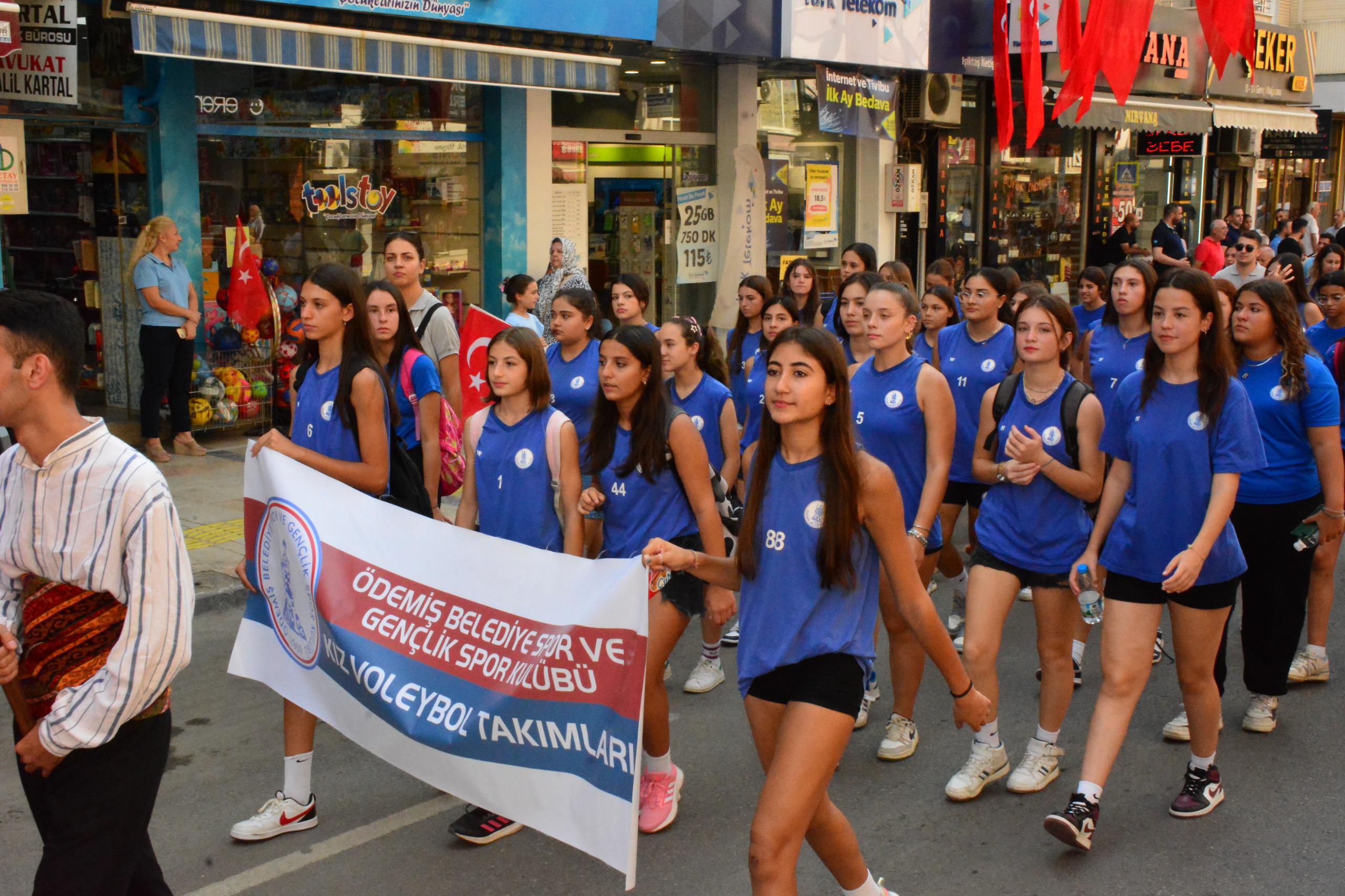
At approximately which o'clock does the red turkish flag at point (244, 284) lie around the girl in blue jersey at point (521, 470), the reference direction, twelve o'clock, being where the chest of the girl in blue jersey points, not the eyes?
The red turkish flag is roughly at 4 o'clock from the girl in blue jersey.

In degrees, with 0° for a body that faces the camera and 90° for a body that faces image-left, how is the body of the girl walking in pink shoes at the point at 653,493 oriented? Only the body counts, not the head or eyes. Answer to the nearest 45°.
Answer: approximately 45°

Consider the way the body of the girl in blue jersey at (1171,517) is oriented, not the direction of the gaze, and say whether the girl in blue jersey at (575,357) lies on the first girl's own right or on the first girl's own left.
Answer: on the first girl's own right

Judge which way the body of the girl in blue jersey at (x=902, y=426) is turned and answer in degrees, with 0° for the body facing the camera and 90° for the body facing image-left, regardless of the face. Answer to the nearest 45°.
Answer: approximately 45°

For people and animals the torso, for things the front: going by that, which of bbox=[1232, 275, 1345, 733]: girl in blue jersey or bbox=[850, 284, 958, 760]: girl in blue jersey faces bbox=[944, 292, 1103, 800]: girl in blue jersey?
bbox=[1232, 275, 1345, 733]: girl in blue jersey

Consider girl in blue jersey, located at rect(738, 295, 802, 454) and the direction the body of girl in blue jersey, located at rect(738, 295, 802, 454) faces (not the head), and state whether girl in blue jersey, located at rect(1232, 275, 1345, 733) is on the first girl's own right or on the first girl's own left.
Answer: on the first girl's own left

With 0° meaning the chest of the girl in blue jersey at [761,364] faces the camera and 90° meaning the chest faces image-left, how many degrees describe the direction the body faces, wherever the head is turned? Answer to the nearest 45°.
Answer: approximately 45°

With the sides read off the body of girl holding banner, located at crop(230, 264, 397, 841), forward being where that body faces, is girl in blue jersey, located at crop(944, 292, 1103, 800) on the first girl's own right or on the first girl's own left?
on the first girl's own left

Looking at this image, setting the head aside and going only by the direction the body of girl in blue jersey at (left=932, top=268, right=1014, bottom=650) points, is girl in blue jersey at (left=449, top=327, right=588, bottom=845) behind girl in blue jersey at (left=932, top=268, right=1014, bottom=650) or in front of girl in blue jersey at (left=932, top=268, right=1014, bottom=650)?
in front
